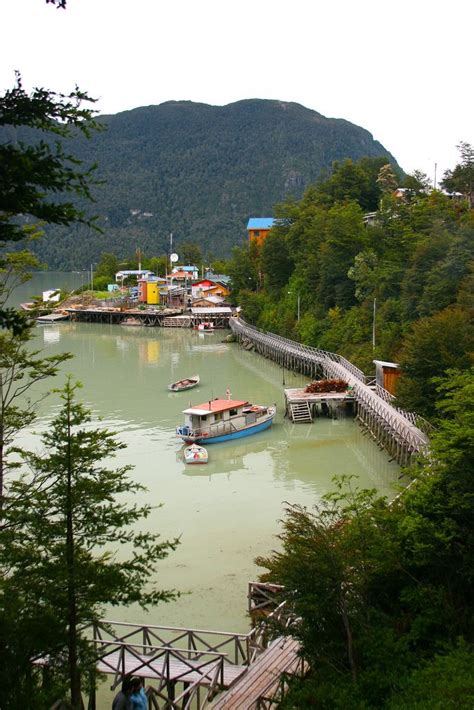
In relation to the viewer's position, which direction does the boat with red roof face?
facing away from the viewer and to the right of the viewer

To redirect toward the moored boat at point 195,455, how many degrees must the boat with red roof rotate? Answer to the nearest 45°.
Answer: approximately 135° to its right

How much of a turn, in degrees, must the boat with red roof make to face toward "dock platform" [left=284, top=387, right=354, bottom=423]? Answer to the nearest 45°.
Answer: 0° — it already faces it

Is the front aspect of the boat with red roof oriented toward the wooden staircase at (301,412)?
yes

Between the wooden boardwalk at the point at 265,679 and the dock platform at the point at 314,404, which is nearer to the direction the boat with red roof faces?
the dock platform

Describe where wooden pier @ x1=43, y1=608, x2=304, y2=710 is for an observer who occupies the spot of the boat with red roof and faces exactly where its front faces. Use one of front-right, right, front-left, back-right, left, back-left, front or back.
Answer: back-right

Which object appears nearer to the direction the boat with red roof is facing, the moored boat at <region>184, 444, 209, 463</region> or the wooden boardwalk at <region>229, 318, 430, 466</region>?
the wooden boardwalk

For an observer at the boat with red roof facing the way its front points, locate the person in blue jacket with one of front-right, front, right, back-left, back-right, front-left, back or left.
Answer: back-right

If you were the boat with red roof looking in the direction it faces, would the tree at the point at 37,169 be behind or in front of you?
behind

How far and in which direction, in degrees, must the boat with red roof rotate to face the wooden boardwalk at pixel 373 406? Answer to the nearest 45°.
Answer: approximately 45° to its right
